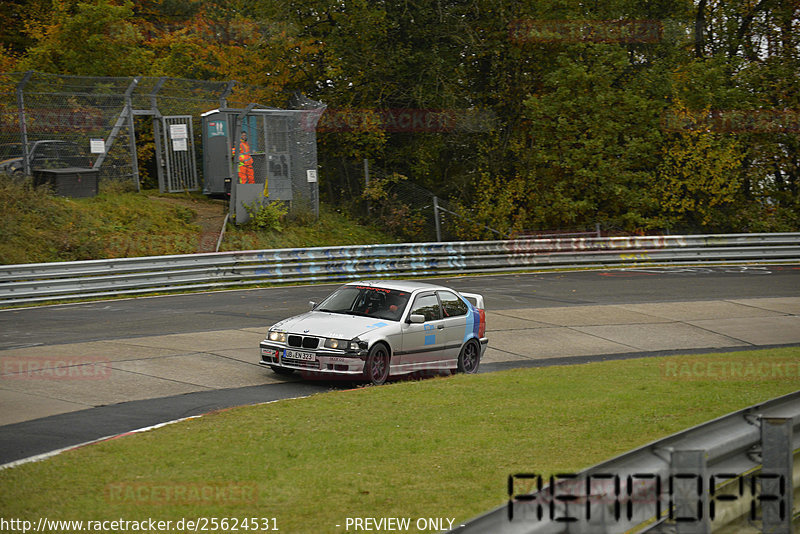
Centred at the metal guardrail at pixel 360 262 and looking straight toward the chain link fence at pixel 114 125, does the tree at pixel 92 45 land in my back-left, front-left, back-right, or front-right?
front-right

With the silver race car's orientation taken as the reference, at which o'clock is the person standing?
The person standing is roughly at 4 o'clock from the silver race car.

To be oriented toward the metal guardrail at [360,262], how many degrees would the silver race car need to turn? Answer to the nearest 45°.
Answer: approximately 135° to its right

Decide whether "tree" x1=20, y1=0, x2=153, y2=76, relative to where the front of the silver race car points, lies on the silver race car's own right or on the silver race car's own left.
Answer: on the silver race car's own right

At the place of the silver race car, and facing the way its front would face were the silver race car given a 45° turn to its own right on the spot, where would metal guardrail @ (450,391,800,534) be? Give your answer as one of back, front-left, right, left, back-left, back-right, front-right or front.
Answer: left

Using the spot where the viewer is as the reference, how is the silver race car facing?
facing the viewer and to the left of the viewer

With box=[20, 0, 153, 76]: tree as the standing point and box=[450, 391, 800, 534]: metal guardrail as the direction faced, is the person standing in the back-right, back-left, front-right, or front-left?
front-left
